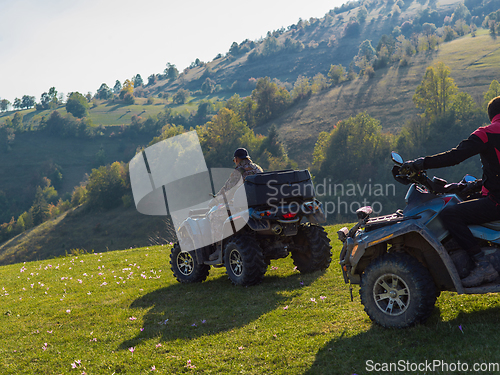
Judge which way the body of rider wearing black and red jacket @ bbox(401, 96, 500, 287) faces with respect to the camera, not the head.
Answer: to the viewer's left

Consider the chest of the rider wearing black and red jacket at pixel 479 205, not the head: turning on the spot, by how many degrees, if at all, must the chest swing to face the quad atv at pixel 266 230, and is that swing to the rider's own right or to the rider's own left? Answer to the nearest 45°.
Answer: approximately 45° to the rider's own right

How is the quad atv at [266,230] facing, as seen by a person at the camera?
facing away from the viewer and to the left of the viewer

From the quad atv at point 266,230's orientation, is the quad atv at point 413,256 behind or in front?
behind
